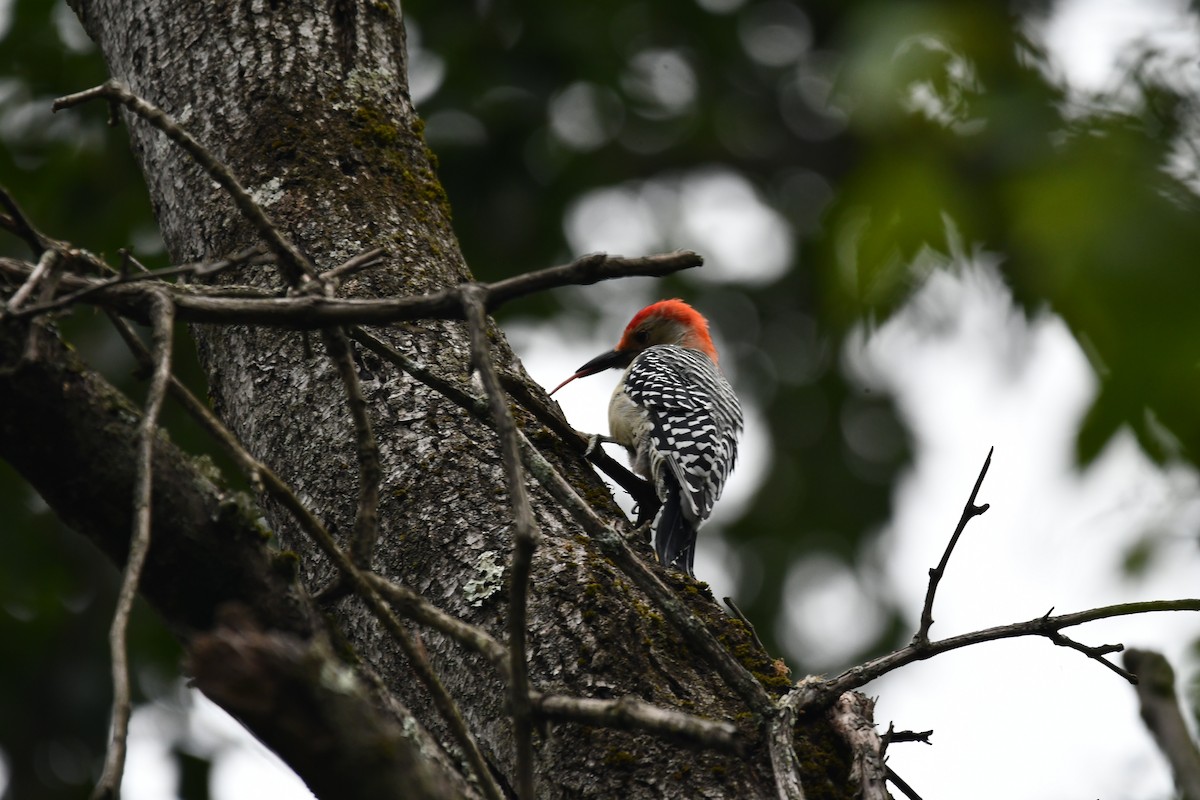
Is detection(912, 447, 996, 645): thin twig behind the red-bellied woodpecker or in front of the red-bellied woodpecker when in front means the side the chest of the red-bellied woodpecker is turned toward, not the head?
behind

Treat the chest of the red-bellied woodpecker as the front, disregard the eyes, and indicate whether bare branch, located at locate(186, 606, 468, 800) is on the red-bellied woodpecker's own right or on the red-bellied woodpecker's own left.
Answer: on the red-bellied woodpecker's own left

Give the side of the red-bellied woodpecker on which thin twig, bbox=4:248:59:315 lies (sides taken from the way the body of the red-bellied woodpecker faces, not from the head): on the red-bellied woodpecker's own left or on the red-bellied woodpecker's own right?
on the red-bellied woodpecker's own left

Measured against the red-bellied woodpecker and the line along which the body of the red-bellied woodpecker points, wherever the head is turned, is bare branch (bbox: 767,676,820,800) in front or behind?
behind

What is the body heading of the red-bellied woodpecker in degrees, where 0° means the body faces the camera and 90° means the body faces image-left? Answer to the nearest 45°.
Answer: approximately 135°
